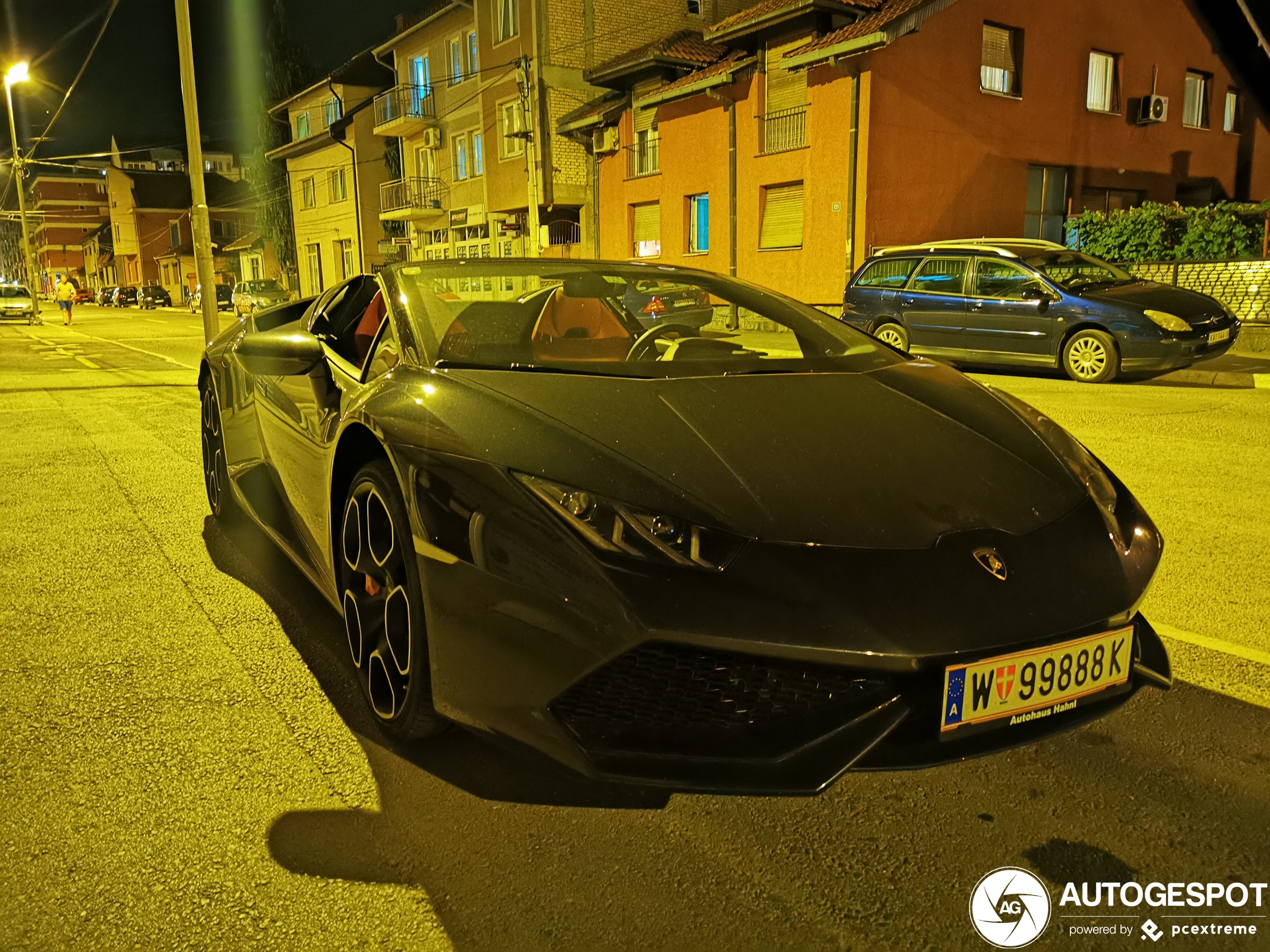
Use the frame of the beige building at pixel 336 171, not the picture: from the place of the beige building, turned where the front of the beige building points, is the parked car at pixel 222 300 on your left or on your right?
on your right

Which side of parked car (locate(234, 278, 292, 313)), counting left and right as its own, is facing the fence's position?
front

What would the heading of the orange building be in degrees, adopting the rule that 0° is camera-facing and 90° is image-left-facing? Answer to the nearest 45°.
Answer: approximately 45°

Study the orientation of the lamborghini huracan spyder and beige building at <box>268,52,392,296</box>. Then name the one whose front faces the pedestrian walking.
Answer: the beige building

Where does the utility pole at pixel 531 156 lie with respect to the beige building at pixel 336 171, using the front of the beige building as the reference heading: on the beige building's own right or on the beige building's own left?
on the beige building's own left

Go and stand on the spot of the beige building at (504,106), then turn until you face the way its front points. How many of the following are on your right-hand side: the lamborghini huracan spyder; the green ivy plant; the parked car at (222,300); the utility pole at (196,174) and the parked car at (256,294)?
2

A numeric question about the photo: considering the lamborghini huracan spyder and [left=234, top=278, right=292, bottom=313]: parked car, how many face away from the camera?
0

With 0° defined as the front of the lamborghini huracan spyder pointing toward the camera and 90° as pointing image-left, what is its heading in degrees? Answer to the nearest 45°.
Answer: approximately 315°

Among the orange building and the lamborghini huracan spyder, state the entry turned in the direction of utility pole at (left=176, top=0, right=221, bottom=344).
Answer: the orange building

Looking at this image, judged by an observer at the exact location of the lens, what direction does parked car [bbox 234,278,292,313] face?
facing the viewer and to the right of the viewer

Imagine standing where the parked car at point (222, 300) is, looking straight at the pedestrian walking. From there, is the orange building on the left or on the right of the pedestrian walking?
left
